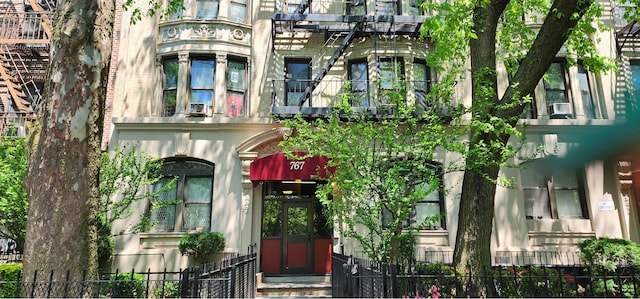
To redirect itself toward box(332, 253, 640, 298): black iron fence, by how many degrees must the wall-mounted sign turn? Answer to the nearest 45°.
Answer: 0° — it already faces it

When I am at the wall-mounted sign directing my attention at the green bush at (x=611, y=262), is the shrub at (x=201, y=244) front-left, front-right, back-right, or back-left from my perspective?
front-right

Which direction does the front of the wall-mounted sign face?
toward the camera

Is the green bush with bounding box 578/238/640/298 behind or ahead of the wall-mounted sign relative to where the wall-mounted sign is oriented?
ahead

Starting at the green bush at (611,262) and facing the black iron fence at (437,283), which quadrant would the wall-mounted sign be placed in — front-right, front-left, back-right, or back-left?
back-right

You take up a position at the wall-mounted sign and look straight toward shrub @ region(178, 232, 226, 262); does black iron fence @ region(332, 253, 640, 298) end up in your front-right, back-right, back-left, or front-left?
front-left

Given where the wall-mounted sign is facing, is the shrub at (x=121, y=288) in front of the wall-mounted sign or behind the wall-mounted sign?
in front

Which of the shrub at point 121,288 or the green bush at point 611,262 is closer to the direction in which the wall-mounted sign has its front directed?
the green bush

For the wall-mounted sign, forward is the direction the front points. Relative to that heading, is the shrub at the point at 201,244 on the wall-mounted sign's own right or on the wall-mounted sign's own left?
on the wall-mounted sign's own right
